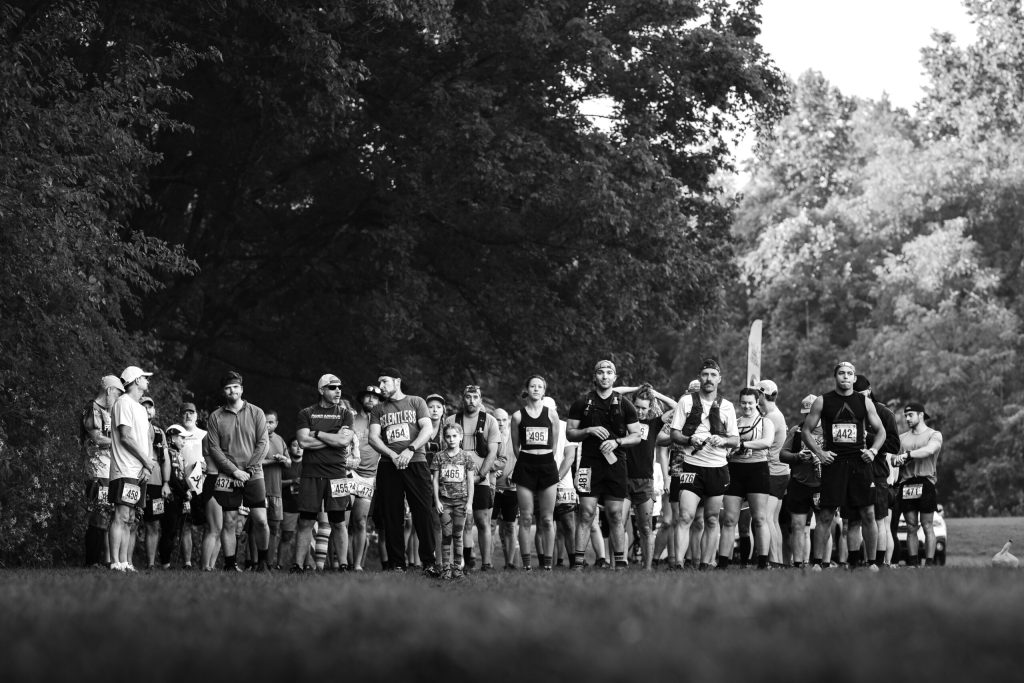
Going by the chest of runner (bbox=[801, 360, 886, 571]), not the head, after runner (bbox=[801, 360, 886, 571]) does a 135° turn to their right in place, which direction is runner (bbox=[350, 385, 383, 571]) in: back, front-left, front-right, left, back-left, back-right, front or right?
front-left

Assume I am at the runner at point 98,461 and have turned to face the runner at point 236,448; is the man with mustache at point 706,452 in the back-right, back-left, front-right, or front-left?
front-left

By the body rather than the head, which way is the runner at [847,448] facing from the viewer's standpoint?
toward the camera

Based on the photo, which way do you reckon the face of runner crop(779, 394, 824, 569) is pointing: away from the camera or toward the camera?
toward the camera

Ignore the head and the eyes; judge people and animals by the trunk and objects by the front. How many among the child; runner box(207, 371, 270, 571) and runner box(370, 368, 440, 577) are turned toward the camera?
3

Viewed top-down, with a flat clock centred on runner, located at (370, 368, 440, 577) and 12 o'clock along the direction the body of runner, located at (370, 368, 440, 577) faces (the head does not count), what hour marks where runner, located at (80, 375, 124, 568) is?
runner, located at (80, 375, 124, 568) is roughly at 4 o'clock from runner, located at (370, 368, 440, 577).

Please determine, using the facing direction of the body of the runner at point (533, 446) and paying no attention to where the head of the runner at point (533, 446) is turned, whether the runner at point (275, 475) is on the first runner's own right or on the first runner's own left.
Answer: on the first runner's own right

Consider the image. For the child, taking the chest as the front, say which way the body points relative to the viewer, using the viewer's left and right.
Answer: facing the viewer

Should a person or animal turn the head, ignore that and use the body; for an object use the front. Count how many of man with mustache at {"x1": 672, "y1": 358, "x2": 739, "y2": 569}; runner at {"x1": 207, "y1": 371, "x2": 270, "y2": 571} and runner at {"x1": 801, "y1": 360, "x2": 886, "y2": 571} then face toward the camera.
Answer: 3

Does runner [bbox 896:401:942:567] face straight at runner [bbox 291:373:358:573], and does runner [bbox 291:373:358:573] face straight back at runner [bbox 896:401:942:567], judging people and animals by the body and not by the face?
no

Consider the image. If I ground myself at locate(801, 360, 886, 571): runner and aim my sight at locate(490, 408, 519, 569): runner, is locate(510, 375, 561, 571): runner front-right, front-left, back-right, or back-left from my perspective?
front-left

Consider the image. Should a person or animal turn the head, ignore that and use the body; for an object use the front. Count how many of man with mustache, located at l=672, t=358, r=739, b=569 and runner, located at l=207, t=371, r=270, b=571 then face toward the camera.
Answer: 2

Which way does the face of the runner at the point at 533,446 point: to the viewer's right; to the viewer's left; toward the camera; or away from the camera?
toward the camera

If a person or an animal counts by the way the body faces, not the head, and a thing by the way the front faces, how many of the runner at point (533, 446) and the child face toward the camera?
2

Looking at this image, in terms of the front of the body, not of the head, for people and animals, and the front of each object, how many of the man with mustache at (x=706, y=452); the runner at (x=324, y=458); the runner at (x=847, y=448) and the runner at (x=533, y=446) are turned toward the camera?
4

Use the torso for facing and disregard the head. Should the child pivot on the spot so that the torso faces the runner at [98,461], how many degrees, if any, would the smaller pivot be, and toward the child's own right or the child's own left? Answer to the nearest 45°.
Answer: approximately 90° to the child's own right

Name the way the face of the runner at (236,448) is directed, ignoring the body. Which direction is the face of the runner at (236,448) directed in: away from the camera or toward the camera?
toward the camera

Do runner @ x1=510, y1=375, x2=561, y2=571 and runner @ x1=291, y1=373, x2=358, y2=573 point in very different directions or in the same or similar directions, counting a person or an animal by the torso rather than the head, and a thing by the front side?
same or similar directions

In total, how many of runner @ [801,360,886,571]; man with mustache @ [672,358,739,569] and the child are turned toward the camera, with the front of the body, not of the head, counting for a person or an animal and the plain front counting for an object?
3
